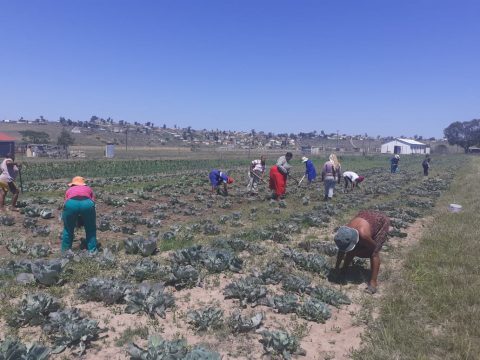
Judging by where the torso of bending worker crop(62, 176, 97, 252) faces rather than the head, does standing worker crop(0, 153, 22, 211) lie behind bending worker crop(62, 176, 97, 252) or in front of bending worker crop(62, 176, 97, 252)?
in front

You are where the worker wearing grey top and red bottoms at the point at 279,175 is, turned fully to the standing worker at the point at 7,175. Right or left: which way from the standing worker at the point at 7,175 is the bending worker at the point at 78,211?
left

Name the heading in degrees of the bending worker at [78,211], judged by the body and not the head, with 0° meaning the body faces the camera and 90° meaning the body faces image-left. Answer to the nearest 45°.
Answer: approximately 180°

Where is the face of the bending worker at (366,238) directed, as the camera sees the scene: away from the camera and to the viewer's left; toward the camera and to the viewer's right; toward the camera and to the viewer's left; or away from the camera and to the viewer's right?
toward the camera and to the viewer's left

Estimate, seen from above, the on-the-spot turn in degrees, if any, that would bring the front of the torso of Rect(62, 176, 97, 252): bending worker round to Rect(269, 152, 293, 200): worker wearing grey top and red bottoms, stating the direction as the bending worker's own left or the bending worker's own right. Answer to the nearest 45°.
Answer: approximately 45° to the bending worker's own right

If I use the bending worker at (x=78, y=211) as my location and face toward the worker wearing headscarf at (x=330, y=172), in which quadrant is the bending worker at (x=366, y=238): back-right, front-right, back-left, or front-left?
front-right

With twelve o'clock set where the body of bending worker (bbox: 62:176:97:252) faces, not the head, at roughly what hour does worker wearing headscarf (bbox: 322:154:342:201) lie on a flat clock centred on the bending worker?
The worker wearing headscarf is roughly at 2 o'clock from the bending worker.

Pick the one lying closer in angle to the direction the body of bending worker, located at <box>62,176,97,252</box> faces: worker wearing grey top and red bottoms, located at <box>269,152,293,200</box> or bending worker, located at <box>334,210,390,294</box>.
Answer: the worker wearing grey top and red bottoms

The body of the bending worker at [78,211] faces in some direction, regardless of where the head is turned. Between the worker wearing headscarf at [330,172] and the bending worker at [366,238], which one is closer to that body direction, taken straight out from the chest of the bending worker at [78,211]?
the worker wearing headscarf

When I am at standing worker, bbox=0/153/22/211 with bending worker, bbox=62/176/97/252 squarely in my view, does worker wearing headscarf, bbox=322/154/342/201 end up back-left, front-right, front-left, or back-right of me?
front-left

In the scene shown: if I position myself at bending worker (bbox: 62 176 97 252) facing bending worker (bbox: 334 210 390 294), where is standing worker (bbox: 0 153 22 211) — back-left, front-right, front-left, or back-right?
back-left

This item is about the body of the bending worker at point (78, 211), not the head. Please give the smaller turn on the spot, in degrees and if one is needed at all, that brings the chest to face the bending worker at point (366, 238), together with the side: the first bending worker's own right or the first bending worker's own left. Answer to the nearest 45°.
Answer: approximately 135° to the first bending worker's own right
